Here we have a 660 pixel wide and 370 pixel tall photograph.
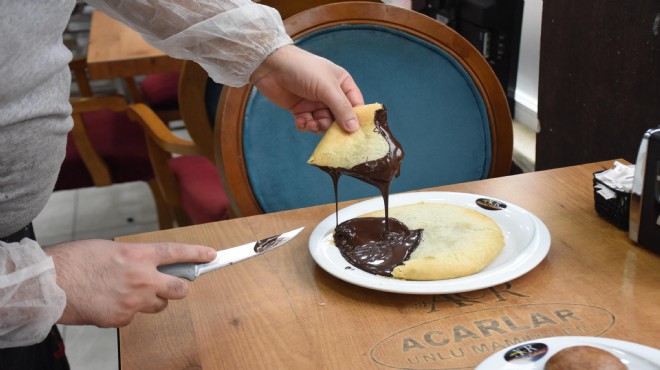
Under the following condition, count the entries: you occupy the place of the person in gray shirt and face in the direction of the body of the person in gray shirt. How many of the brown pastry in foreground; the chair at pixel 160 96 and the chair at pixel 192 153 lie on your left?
2

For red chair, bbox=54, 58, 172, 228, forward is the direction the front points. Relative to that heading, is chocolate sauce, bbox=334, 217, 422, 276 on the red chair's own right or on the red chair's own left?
on the red chair's own right

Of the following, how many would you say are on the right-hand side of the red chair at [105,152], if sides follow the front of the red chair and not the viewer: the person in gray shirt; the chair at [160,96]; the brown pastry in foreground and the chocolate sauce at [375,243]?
3

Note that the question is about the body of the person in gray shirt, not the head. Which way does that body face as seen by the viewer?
to the viewer's right

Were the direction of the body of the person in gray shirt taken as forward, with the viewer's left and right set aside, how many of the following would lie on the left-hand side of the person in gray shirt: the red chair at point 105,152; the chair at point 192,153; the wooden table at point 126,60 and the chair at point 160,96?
4

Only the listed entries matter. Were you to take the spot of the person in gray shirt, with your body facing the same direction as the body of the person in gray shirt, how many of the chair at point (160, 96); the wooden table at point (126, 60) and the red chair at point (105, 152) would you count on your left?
3

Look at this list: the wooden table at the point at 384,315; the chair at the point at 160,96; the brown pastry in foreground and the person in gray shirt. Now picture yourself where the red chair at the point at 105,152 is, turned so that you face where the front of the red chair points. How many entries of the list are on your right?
3
